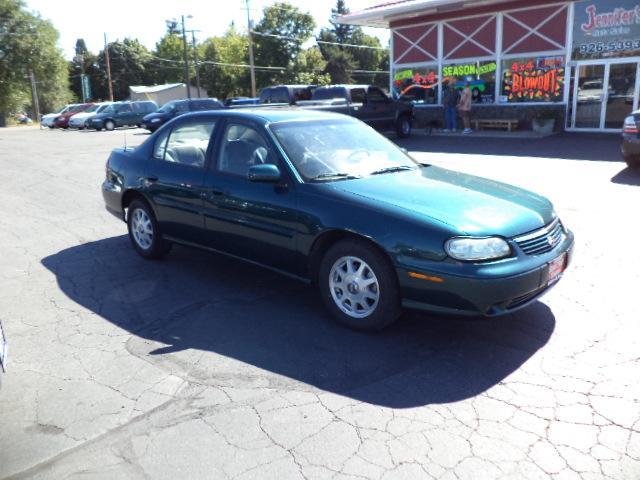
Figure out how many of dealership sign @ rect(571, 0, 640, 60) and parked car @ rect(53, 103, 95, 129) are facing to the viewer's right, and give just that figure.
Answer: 0

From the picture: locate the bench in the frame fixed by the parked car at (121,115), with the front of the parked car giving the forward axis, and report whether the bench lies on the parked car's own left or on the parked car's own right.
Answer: on the parked car's own left

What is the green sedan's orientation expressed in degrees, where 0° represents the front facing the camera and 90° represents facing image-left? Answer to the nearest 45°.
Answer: approximately 315°

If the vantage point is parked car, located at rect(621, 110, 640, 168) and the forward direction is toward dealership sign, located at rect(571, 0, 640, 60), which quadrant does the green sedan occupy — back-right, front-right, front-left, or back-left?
back-left

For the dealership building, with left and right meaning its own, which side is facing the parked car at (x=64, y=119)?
right

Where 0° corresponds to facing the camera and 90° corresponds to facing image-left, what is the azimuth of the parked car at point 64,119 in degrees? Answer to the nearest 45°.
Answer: approximately 45°

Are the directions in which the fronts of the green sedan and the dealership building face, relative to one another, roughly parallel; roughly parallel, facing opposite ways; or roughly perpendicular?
roughly perpendicular

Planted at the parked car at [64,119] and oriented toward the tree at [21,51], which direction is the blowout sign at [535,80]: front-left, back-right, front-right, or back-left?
back-right

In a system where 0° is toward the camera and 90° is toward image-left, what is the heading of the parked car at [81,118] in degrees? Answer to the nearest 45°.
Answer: approximately 45°
